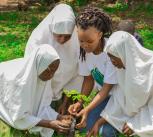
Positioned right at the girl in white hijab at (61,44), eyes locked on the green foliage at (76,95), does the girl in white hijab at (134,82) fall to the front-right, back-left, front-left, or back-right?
front-left

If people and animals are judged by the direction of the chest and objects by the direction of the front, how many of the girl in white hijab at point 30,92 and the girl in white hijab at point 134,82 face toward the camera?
0

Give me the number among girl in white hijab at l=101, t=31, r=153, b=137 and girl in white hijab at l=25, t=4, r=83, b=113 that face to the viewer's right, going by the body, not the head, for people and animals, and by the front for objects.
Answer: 0

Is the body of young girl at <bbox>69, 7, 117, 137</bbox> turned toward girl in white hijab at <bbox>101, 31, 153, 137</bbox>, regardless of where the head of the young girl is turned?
no

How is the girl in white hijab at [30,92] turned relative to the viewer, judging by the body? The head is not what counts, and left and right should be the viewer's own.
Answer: facing to the right of the viewer

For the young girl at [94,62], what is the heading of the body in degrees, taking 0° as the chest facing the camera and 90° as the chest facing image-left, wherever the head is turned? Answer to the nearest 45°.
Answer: approximately 45°

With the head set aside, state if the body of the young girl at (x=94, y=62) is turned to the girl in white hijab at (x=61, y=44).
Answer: no

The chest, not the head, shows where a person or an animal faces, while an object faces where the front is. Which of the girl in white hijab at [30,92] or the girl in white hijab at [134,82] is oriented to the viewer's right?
the girl in white hijab at [30,92]

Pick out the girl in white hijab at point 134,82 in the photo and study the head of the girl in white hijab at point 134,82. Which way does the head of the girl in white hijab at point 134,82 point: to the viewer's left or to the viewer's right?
to the viewer's left

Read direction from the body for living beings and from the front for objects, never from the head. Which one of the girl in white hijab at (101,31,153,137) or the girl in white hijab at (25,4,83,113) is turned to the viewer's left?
the girl in white hijab at (101,31,153,137)

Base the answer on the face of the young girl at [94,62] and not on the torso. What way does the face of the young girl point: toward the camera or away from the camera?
toward the camera

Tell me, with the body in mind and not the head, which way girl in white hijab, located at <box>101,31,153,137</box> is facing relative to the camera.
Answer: to the viewer's left

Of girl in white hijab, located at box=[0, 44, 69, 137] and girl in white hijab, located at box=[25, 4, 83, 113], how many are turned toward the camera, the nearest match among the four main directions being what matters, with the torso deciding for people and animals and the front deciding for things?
1

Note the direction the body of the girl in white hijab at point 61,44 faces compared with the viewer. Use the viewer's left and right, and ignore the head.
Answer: facing the viewer

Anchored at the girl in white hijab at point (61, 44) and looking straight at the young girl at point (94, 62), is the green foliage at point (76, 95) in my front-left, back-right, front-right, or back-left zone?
front-right
